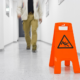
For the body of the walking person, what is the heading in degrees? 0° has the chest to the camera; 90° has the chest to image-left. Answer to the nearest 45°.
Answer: approximately 0°

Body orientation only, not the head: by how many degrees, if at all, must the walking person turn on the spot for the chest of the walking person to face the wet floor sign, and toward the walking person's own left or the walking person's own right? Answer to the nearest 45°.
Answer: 0° — they already face it
